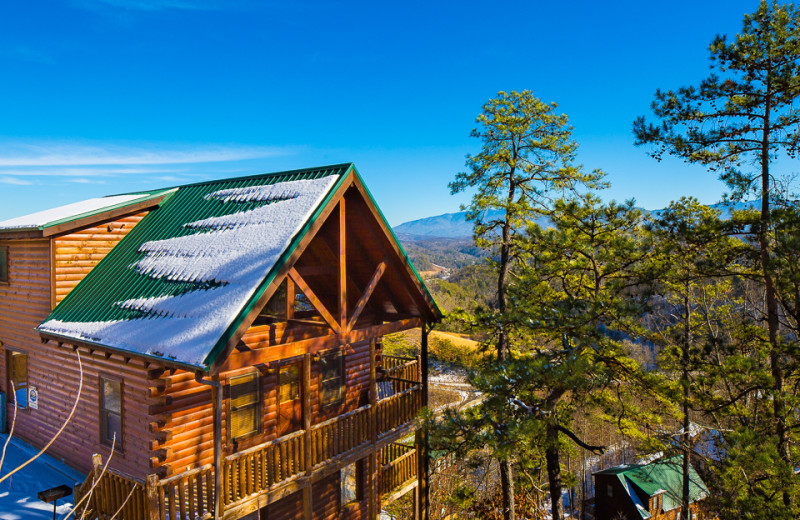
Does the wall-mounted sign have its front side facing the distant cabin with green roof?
no

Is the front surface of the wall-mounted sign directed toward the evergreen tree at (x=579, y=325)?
no

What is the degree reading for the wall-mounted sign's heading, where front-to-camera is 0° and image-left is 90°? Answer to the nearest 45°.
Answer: approximately 45°

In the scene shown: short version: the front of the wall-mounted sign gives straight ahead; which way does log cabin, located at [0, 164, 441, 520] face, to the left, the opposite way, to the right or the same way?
to the left

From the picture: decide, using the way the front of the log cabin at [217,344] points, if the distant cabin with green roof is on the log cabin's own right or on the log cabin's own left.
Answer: on the log cabin's own left

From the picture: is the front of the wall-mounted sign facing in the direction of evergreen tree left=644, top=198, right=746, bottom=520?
no

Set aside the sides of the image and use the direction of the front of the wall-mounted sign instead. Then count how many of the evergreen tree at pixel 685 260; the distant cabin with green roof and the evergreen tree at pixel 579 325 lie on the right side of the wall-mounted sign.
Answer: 0

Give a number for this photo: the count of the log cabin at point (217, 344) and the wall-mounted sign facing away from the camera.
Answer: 0

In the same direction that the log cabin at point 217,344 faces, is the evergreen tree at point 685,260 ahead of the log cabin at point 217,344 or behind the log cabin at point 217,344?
ahead

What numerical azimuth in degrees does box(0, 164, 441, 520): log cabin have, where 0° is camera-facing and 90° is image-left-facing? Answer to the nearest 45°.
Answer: approximately 315°
